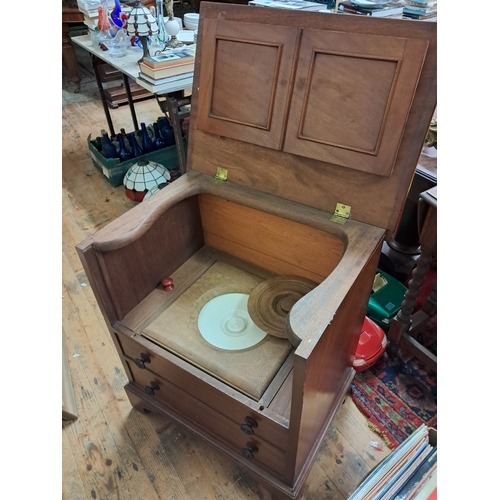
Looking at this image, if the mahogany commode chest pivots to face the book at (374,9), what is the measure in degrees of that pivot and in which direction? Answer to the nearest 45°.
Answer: approximately 135° to its right

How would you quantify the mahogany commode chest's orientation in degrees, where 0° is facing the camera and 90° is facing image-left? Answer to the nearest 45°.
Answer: approximately 45°

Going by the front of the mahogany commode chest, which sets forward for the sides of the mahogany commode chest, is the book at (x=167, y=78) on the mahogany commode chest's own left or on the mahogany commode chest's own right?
on the mahogany commode chest's own right

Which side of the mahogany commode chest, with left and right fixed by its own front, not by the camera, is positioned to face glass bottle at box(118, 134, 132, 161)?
right
